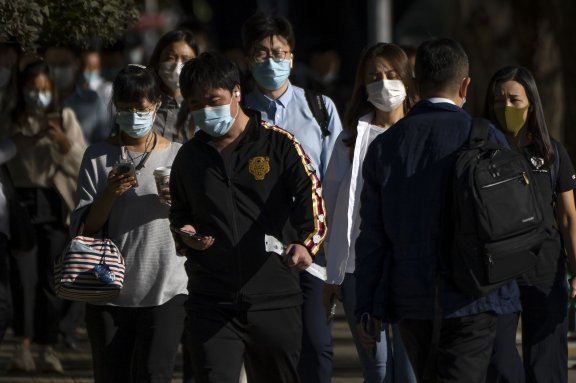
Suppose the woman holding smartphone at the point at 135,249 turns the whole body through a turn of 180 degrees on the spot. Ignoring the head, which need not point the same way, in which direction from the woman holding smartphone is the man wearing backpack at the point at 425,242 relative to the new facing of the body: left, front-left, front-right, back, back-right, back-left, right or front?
back-right

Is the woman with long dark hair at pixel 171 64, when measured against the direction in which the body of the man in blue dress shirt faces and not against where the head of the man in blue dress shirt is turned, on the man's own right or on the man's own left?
on the man's own right

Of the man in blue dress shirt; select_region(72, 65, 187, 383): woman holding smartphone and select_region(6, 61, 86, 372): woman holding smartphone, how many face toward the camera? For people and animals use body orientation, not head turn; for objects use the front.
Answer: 3

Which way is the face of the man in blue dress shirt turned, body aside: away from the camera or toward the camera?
toward the camera

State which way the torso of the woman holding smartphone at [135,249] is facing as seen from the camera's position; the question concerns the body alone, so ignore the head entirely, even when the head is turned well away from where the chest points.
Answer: toward the camera

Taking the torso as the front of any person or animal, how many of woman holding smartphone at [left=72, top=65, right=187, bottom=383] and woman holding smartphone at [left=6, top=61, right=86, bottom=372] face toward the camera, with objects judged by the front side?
2

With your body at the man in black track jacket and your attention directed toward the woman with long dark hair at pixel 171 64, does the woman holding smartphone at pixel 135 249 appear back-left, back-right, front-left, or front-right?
front-left

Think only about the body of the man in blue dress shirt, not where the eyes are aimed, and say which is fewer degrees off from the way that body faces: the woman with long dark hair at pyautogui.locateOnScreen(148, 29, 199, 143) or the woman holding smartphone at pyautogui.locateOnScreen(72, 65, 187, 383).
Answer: the woman holding smartphone

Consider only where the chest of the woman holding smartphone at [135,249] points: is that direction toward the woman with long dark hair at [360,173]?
no

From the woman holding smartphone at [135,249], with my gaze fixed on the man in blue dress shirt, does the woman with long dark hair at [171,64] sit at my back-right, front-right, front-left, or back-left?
front-left

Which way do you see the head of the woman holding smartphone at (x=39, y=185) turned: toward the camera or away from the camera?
toward the camera

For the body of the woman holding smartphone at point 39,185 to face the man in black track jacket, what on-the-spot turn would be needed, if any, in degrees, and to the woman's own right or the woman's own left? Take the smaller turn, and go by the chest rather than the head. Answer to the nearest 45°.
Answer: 0° — they already face them

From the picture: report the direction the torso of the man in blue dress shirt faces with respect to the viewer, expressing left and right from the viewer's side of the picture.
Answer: facing the viewer

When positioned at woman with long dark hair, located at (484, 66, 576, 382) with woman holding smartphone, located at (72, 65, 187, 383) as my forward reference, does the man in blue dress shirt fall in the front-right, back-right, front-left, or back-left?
front-right

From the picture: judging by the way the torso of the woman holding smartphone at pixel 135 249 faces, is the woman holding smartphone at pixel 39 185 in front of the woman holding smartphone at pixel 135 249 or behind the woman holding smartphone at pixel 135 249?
behind

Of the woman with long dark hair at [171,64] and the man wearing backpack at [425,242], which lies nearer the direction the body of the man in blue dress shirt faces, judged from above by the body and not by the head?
the man wearing backpack

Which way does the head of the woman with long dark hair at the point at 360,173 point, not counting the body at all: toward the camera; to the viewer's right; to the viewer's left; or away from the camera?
toward the camera

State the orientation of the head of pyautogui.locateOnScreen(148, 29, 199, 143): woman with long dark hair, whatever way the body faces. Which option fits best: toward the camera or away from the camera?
toward the camera

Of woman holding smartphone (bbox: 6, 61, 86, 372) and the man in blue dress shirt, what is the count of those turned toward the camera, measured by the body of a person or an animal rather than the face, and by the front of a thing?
2
